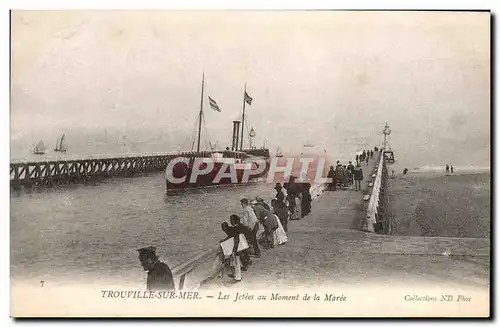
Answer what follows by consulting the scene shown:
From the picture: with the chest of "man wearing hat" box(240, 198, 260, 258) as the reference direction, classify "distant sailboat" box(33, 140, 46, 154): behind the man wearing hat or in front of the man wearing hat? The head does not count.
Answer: in front

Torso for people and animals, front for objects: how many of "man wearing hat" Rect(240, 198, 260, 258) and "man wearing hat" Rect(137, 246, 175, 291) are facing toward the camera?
0

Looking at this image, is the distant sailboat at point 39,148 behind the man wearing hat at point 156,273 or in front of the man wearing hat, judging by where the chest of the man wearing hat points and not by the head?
in front

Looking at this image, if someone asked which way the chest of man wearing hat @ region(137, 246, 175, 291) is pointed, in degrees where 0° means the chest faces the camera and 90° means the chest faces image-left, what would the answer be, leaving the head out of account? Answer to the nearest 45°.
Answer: approximately 135°

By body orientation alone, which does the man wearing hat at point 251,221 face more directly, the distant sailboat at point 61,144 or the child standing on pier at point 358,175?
the distant sailboat
